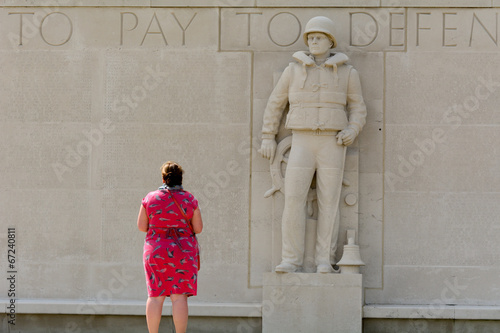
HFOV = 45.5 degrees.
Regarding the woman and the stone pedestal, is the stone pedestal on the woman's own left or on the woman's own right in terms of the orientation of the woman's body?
on the woman's own right

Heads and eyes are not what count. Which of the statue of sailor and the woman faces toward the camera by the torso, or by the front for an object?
the statue of sailor

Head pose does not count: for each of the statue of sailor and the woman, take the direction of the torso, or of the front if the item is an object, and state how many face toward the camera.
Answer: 1

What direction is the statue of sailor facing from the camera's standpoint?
toward the camera

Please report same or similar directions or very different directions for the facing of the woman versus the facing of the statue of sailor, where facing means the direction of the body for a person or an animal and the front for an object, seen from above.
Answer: very different directions

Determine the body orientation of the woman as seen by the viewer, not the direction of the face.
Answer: away from the camera
